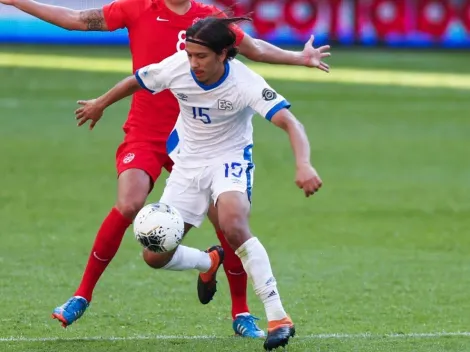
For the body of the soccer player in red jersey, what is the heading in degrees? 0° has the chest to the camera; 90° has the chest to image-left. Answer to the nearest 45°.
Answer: approximately 0°

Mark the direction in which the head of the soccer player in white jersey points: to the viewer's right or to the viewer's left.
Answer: to the viewer's left

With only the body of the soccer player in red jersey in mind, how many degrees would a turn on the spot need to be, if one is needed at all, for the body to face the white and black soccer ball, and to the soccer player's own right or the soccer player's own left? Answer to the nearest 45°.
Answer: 0° — they already face it
